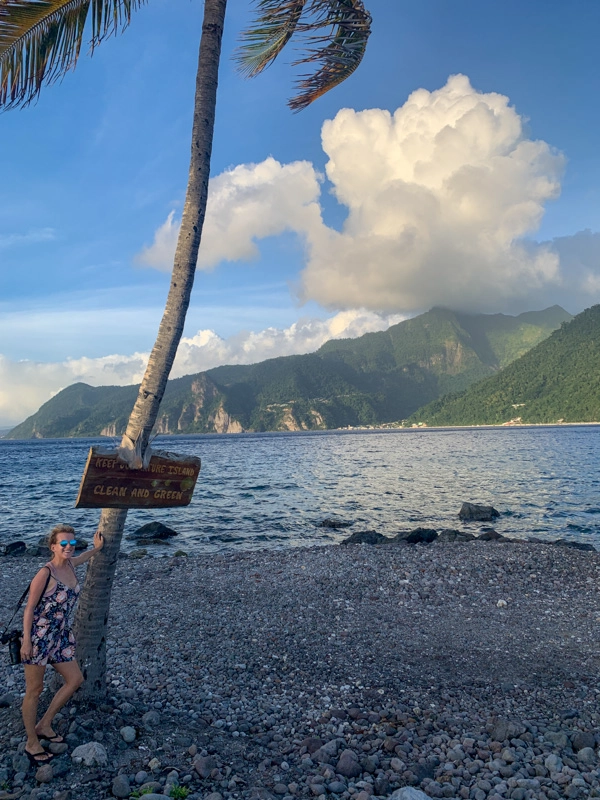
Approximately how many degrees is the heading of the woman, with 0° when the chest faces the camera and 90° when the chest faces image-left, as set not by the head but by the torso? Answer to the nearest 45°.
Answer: approximately 315°

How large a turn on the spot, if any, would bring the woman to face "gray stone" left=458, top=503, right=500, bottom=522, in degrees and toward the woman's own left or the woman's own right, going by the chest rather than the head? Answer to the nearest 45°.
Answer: approximately 90° to the woman's own left

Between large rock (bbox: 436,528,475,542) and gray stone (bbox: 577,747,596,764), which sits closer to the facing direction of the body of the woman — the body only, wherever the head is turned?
the gray stone
